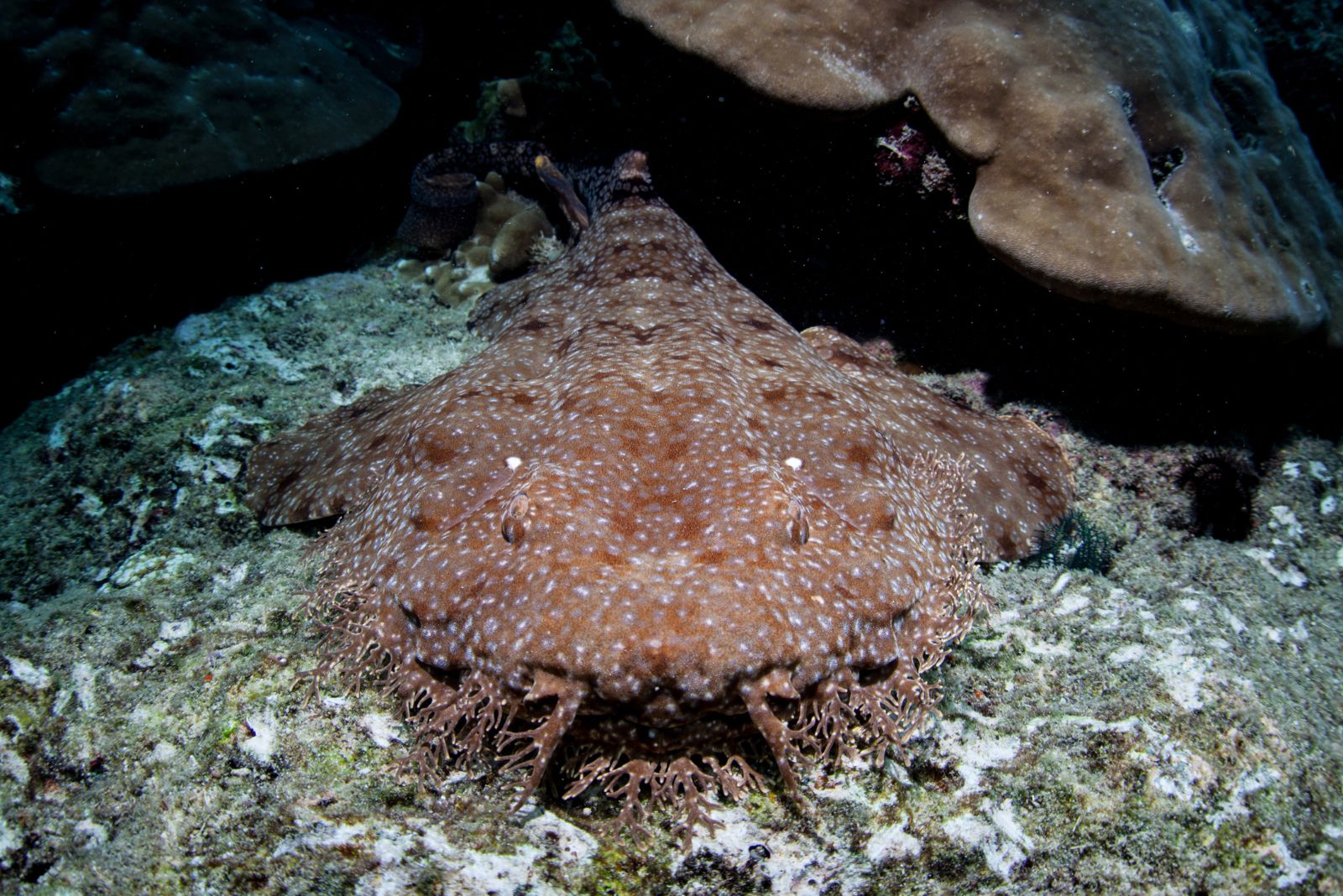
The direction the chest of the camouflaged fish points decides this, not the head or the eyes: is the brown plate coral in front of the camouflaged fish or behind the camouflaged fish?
behind

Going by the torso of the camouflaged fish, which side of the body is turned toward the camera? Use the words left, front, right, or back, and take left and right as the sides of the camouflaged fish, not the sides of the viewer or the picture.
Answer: front
